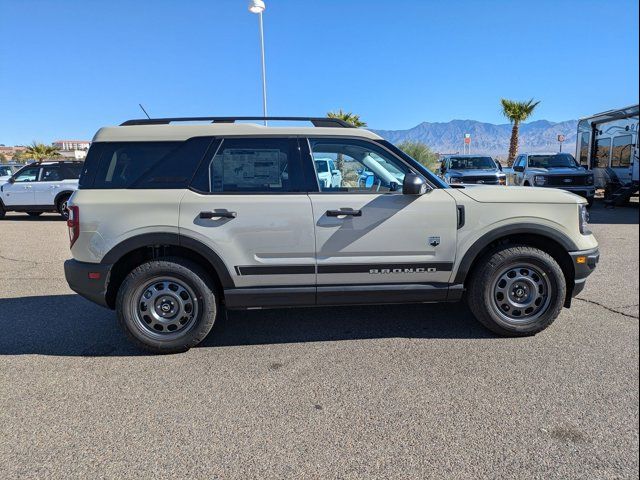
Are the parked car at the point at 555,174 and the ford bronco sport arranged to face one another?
no

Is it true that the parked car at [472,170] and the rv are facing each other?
no

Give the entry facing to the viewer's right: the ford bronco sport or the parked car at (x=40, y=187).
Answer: the ford bronco sport

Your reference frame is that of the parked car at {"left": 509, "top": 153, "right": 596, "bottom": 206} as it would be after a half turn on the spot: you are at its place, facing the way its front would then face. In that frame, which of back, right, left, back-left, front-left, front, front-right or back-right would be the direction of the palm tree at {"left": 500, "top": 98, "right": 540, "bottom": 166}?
front-right

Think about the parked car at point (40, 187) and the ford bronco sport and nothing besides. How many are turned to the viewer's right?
1

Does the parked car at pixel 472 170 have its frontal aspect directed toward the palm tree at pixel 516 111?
no

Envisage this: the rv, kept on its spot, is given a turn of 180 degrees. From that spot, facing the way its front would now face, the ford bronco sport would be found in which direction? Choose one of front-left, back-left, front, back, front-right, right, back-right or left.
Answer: back-left

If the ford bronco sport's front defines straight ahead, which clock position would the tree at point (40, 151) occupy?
The tree is roughly at 8 o'clock from the ford bronco sport.

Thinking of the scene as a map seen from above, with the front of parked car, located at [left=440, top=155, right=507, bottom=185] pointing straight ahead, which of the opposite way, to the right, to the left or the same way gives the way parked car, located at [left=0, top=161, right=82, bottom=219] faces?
to the right

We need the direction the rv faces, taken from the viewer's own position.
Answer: facing the viewer and to the right of the viewer

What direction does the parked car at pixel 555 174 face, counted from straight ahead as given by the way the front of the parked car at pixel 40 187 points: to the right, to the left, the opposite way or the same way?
to the left

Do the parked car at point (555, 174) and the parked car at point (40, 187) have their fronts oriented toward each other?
no

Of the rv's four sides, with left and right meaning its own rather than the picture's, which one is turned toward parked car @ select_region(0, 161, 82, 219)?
right

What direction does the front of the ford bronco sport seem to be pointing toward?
to the viewer's right

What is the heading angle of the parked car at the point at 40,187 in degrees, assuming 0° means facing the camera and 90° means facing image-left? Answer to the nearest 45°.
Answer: approximately 90°

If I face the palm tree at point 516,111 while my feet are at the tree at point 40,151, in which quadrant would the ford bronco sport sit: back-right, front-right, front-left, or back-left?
front-right

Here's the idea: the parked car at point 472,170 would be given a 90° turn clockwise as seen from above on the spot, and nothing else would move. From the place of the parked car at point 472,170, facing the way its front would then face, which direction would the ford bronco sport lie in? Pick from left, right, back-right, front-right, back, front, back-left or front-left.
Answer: front-left

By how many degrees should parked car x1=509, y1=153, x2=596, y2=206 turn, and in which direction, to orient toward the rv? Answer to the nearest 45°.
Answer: approximately 90° to its left

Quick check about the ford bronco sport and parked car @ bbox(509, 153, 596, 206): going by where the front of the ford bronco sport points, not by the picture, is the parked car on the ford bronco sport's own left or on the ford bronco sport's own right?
on the ford bronco sport's own left

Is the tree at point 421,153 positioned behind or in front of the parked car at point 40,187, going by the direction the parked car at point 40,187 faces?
behind

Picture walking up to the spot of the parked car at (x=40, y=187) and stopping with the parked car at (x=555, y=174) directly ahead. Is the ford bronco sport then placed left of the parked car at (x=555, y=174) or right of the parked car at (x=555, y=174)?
right
